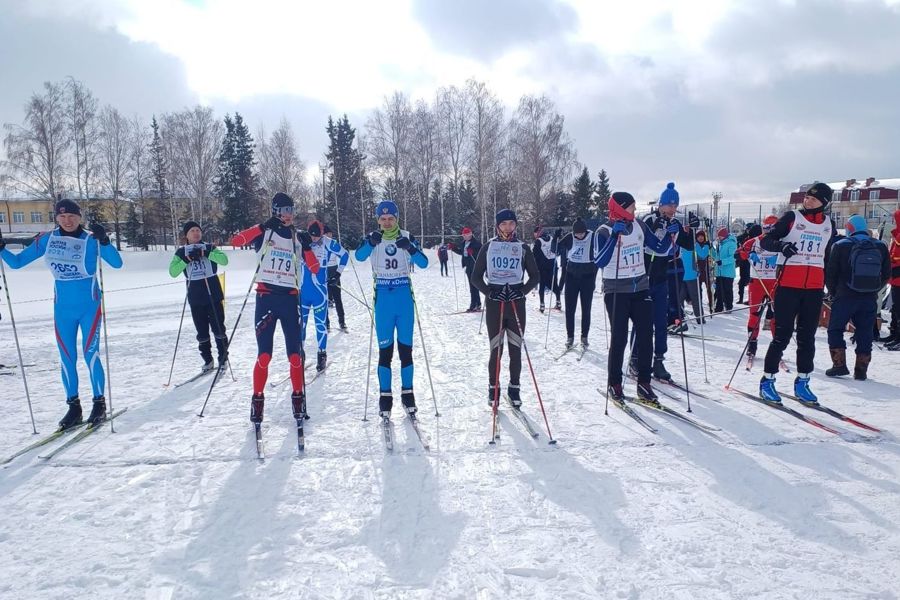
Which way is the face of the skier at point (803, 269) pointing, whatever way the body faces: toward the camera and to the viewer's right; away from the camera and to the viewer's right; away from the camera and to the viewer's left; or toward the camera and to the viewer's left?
toward the camera and to the viewer's left

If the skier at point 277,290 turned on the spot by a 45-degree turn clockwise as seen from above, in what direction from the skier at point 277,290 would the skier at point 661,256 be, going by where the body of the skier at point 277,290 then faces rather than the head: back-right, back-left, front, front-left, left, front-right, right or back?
back-left

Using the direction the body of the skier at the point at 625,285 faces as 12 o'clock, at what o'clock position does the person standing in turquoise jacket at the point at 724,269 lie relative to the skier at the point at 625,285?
the person standing in turquoise jacket at the point at 724,269 is roughly at 8 o'clock from the skier at the point at 625,285.

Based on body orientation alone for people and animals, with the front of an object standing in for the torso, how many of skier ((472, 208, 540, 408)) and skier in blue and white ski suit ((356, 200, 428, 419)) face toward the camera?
2

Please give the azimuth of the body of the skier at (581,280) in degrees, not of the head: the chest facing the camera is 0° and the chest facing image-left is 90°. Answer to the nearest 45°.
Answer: approximately 0°

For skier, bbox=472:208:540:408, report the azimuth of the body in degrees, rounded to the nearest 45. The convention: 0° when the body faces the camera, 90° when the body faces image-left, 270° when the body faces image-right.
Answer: approximately 0°

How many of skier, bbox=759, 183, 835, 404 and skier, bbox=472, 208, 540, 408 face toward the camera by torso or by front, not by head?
2

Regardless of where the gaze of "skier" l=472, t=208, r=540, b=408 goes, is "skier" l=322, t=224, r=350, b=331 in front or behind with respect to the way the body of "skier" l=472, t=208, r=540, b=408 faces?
behind

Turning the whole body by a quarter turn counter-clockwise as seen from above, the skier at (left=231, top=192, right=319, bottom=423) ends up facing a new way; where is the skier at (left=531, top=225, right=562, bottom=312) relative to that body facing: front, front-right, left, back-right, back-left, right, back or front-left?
front-left

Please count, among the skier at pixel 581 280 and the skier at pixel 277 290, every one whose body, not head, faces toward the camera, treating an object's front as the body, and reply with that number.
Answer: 2

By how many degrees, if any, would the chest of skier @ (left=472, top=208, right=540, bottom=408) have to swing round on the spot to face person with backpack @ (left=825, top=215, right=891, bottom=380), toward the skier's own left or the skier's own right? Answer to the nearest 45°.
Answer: approximately 90° to the skier's own left
